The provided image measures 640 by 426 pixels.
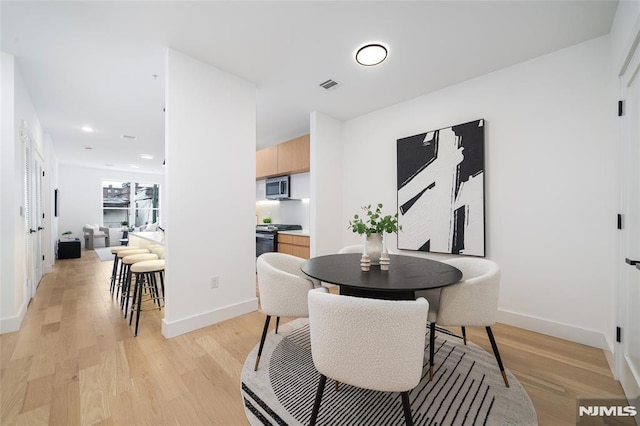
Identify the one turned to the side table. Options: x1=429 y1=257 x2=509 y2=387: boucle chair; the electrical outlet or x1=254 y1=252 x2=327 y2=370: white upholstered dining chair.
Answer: the boucle chair

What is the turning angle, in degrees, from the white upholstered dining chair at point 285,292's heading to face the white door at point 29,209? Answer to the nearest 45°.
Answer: approximately 135° to its left

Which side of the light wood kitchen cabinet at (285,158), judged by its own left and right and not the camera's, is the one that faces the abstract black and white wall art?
left

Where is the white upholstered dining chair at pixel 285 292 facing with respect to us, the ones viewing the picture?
facing to the right of the viewer

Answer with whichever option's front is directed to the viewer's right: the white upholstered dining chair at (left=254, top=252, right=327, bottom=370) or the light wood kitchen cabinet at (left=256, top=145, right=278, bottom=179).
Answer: the white upholstered dining chair

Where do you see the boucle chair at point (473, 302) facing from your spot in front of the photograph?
facing to the left of the viewer

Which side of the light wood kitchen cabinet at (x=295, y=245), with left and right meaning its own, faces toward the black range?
right

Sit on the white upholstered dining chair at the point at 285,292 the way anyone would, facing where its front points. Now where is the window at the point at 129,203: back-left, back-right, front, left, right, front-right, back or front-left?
back-left

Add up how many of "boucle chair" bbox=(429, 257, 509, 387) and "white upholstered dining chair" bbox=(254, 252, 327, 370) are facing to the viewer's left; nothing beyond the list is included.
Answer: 1

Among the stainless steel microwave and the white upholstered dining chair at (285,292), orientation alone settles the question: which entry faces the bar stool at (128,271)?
the stainless steel microwave

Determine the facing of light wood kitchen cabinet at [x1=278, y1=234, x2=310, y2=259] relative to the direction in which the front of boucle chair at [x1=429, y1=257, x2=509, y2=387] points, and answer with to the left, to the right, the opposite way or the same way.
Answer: to the left

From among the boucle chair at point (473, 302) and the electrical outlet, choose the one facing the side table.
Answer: the boucle chair

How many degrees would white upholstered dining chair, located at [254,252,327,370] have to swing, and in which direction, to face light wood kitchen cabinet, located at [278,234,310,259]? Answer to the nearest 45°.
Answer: approximately 90° to its left

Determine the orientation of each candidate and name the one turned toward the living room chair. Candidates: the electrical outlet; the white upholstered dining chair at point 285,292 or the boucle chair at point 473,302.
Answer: the boucle chair
